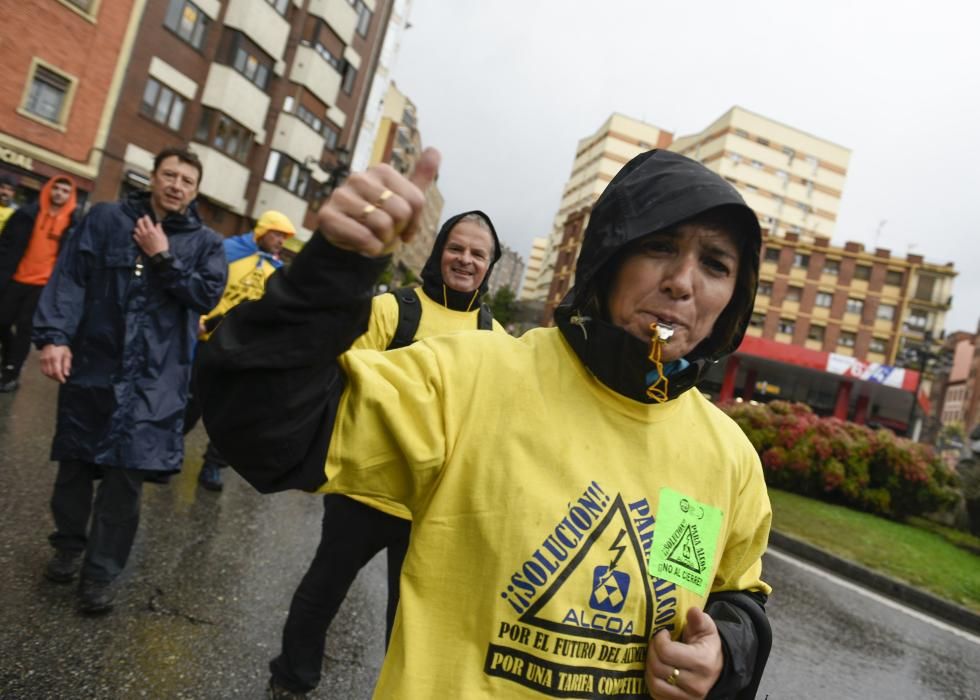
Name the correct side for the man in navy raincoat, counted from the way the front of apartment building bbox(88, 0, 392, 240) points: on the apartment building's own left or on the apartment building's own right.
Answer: on the apartment building's own right

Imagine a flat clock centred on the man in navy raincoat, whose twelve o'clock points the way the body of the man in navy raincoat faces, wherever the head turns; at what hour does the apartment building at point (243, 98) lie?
The apartment building is roughly at 6 o'clock from the man in navy raincoat.

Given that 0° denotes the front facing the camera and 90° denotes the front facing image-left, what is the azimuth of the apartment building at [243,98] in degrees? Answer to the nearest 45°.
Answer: approximately 315°

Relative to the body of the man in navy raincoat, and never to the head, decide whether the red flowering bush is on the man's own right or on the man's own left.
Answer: on the man's own left

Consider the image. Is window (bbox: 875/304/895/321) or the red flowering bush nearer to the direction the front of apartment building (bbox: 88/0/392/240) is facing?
the red flowering bush

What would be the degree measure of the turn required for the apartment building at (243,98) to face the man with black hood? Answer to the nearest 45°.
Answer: approximately 45° to its right

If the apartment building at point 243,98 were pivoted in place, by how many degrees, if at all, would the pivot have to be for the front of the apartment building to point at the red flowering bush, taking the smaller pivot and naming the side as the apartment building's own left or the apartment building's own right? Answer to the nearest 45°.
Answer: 0° — it already faces it

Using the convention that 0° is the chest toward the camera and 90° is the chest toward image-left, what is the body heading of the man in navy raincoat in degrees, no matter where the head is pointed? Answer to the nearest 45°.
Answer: approximately 0°
